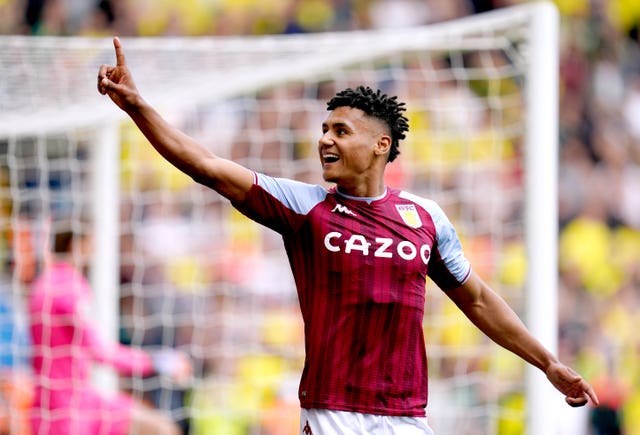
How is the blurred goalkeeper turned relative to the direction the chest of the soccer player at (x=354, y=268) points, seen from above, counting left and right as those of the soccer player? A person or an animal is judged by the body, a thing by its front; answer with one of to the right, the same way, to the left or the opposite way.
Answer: to the left

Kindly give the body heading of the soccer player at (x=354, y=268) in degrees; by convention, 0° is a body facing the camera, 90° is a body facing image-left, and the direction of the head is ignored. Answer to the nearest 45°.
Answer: approximately 0°

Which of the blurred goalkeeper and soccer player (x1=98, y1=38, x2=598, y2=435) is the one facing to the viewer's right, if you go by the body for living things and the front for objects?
the blurred goalkeeper

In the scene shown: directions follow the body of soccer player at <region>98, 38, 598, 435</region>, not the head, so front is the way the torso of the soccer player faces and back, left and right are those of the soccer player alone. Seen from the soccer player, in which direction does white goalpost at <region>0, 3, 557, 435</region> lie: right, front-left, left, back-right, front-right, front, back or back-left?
back

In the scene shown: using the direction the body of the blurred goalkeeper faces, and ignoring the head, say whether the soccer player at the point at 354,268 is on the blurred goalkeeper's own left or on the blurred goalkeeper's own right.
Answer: on the blurred goalkeeper's own right

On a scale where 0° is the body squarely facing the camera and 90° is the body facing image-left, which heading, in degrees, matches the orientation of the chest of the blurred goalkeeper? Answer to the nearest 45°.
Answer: approximately 270°

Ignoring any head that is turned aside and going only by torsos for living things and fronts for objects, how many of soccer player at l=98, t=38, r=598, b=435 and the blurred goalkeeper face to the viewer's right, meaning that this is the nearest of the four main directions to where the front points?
1

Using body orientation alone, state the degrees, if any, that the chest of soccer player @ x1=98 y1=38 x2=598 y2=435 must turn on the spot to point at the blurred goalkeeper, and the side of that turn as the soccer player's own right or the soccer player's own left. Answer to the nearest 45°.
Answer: approximately 135° to the soccer player's own right
